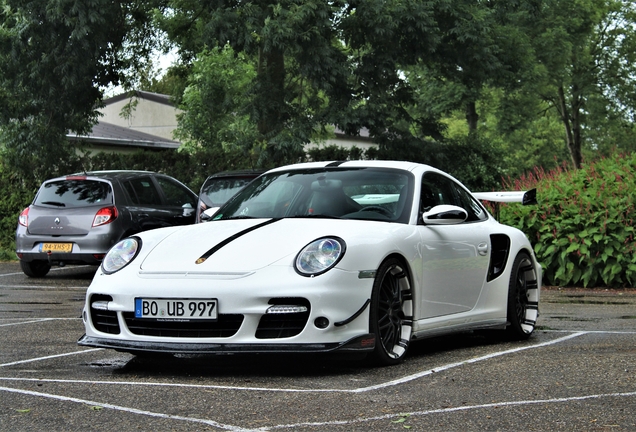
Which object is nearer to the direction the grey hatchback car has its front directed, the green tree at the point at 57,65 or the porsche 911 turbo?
the green tree

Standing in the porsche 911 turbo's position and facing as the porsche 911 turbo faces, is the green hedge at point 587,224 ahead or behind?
behind

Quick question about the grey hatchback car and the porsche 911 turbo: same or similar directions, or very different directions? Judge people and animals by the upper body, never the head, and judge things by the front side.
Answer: very different directions

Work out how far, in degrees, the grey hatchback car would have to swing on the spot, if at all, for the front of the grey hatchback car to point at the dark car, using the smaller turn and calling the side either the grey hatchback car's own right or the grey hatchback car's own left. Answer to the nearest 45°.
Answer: approximately 45° to the grey hatchback car's own right

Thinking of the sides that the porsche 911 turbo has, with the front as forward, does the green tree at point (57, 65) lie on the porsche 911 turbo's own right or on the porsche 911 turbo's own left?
on the porsche 911 turbo's own right

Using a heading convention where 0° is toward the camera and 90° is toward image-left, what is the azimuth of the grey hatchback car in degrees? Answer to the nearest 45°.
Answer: approximately 225°

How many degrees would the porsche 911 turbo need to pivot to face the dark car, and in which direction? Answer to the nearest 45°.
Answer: approximately 135° to its right

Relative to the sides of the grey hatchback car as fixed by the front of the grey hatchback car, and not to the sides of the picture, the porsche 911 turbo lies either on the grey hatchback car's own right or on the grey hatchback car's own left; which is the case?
on the grey hatchback car's own right

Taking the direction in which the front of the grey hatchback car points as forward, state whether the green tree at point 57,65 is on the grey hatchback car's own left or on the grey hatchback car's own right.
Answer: on the grey hatchback car's own left

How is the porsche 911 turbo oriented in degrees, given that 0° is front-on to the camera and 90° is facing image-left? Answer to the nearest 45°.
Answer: approximately 45°

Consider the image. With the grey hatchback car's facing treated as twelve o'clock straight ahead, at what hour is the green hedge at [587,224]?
The green hedge is roughly at 2 o'clock from the grey hatchback car.
